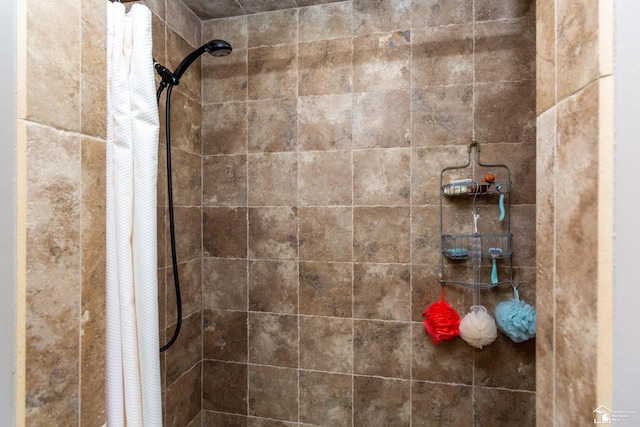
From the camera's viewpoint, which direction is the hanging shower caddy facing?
toward the camera

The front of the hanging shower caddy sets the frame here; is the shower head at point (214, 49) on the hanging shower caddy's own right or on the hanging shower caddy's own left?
on the hanging shower caddy's own right

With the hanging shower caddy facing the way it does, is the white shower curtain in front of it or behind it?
in front
